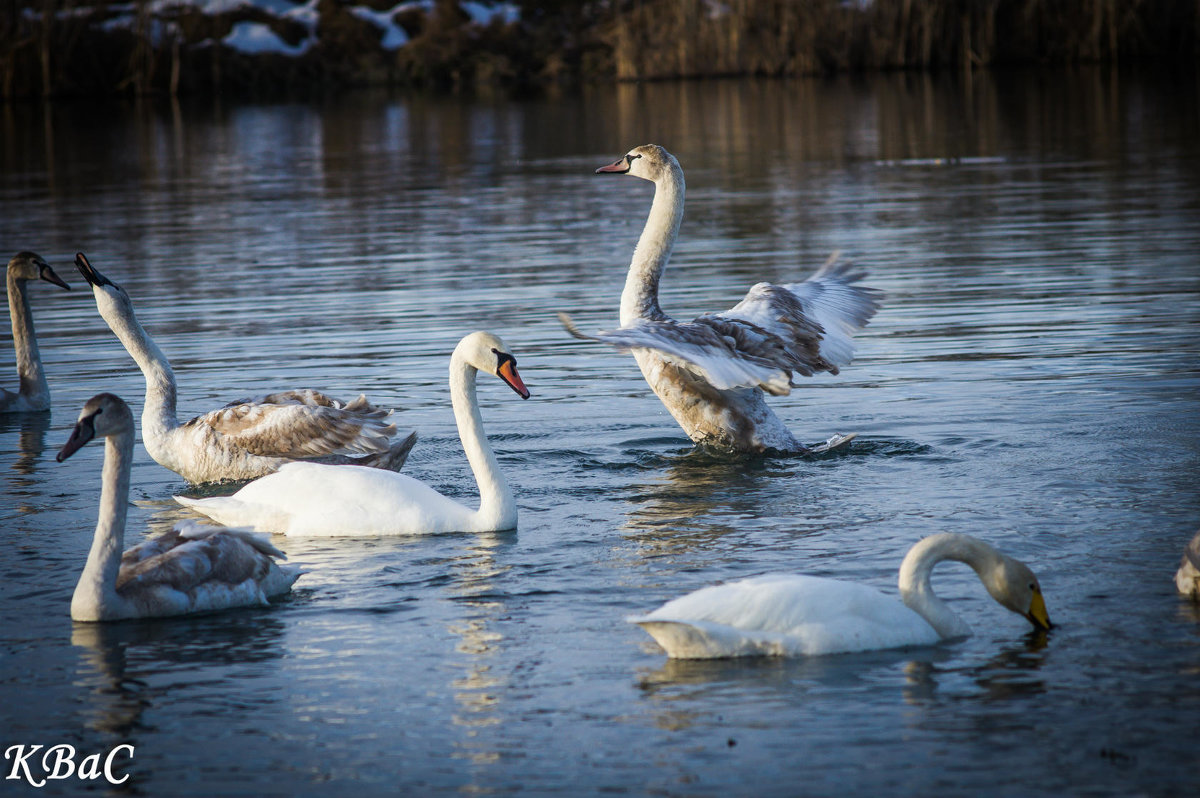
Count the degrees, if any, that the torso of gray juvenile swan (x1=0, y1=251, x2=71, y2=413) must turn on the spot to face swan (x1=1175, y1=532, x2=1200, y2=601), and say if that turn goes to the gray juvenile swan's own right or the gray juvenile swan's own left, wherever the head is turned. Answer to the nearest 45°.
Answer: approximately 45° to the gray juvenile swan's own right

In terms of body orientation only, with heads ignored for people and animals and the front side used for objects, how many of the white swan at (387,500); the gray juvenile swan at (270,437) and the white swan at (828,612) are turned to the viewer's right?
2

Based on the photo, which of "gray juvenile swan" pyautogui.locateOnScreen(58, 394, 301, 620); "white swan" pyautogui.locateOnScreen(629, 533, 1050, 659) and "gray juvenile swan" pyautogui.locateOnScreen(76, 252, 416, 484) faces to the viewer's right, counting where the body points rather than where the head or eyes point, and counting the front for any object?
the white swan

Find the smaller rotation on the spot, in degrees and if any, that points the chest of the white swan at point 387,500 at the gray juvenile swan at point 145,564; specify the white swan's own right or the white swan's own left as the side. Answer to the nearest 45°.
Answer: approximately 135° to the white swan's own right

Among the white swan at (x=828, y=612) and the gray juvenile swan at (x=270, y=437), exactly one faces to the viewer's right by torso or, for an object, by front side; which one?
the white swan

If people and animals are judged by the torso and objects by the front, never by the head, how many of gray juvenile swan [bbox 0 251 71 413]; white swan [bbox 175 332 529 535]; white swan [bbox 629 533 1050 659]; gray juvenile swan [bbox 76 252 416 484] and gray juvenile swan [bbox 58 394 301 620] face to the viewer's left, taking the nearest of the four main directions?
2

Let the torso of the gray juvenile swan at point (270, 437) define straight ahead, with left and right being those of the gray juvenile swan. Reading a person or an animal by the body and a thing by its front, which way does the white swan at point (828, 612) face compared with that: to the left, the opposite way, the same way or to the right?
the opposite way

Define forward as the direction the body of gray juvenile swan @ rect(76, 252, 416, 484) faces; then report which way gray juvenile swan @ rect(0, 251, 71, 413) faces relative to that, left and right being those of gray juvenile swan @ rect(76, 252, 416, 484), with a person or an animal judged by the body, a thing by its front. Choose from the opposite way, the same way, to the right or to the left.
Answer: the opposite way

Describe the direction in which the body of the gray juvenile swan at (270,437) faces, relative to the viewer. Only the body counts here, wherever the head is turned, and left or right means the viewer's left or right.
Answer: facing to the left of the viewer

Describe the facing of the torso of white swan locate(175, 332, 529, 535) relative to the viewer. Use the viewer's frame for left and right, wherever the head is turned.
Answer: facing to the right of the viewer

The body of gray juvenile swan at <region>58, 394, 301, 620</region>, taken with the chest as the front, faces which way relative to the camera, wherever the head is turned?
to the viewer's left

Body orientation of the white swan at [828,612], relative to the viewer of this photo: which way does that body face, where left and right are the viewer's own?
facing to the right of the viewer

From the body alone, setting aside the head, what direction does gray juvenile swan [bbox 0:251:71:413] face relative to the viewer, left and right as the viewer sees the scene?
facing to the right of the viewer

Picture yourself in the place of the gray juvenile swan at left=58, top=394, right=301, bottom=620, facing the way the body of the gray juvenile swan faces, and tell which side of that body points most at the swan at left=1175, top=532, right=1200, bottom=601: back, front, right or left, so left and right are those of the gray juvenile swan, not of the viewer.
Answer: back

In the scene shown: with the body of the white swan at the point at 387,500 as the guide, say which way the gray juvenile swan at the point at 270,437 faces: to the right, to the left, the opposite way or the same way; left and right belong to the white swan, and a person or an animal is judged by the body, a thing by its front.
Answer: the opposite way
